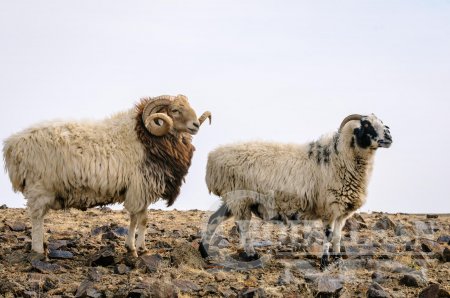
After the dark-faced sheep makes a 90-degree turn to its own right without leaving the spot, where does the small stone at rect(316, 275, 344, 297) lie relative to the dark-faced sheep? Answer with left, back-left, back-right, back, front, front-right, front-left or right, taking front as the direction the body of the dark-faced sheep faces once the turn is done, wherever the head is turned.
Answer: front

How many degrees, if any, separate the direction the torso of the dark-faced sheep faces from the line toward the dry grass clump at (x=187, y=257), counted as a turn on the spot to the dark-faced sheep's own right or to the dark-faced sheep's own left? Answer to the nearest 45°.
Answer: approximately 135° to the dark-faced sheep's own right

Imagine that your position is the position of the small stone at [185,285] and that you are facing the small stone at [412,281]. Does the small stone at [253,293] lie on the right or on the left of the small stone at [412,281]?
right

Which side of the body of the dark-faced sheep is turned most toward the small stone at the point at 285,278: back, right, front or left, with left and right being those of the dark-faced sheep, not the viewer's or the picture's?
right

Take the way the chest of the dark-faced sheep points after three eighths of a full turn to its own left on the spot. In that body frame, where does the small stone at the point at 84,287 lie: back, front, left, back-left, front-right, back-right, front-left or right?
left

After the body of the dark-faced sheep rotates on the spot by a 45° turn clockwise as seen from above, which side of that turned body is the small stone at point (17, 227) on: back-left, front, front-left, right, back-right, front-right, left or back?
back-right

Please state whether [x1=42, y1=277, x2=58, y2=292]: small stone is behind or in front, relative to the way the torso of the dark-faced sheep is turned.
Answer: behind

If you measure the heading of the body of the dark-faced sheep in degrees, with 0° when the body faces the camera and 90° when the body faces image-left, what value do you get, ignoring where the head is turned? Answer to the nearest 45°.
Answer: approximately 270°

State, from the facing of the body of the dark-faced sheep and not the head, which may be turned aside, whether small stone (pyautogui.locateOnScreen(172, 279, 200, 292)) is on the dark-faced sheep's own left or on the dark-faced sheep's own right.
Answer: on the dark-faced sheep's own right

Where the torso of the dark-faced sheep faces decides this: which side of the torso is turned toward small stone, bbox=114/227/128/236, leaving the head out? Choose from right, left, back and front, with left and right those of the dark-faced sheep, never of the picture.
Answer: back

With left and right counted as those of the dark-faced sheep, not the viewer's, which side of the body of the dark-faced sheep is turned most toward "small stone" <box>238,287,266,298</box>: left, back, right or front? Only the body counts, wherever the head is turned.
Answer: right
